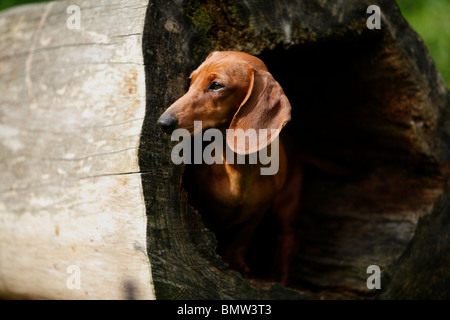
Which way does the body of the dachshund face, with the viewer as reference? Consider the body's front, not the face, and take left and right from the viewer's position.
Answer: facing the viewer and to the left of the viewer
